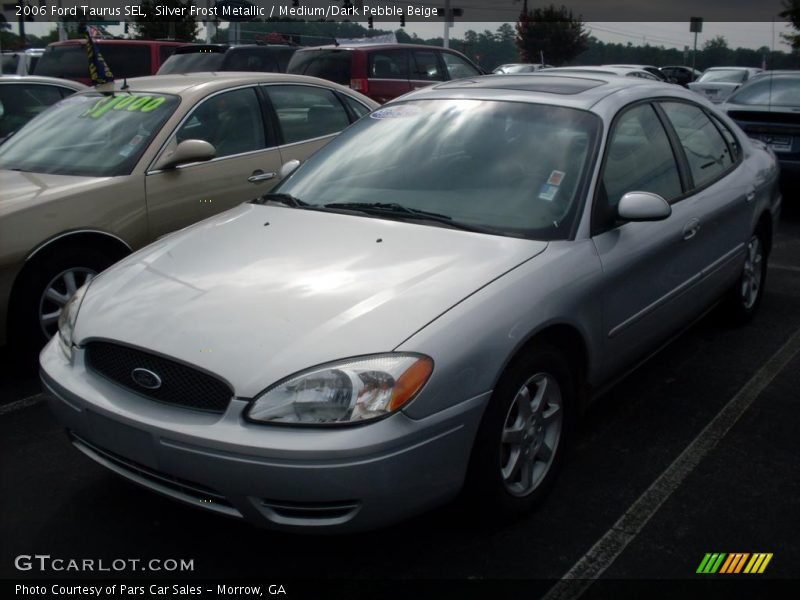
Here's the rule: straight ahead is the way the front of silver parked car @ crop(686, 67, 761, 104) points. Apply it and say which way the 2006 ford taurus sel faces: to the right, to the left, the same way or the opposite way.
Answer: the opposite way

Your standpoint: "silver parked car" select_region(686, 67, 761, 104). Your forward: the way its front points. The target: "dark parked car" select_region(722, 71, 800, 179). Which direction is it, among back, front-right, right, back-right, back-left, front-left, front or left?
back-right

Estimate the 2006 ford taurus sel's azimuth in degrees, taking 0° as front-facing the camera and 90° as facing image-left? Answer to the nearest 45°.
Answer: approximately 45°

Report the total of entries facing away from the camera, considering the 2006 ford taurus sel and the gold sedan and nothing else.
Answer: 0

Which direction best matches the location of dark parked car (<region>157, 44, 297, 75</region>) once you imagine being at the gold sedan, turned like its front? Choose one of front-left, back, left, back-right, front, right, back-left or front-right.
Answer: back-right

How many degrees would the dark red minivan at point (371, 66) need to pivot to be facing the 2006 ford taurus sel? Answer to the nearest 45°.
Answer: approximately 135° to its right

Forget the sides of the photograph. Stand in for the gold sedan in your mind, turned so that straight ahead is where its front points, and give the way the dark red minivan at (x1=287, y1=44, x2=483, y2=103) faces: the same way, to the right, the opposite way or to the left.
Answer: the opposite way

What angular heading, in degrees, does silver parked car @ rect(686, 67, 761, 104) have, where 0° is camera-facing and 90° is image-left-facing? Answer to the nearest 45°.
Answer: approximately 225°

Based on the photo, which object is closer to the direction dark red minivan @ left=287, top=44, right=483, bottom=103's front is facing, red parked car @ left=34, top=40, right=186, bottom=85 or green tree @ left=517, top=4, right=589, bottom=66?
the green tree

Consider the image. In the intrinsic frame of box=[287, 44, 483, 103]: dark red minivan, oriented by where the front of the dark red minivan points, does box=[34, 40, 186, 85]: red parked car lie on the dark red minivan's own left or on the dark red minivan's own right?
on the dark red minivan's own left

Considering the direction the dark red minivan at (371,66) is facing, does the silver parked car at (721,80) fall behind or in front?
in front

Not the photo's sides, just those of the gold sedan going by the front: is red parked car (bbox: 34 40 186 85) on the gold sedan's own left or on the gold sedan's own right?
on the gold sedan's own right

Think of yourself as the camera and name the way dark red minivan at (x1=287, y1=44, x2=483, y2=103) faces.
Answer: facing away from the viewer and to the right of the viewer
